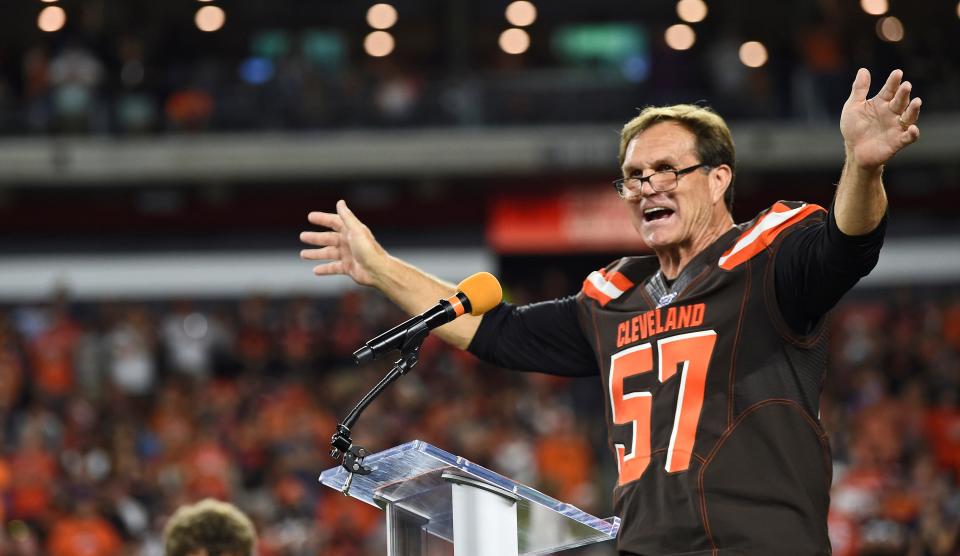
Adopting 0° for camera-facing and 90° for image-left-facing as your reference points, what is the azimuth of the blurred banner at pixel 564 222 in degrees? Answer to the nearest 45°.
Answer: approximately 0°

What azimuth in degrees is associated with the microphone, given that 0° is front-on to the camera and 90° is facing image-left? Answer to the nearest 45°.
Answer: approximately 270°

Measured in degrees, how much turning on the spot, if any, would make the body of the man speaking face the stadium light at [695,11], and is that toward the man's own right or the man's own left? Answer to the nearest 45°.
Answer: approximately 135° to the man's own right

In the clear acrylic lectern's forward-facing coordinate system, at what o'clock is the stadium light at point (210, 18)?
The stadium light is roughly at 4 o'clock from the clear acrylic lectern.

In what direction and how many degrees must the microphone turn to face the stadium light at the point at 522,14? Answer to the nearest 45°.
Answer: approximately 90° to its left

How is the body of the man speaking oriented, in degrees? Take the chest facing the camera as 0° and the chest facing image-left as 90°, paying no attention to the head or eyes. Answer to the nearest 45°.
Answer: approximately 45°

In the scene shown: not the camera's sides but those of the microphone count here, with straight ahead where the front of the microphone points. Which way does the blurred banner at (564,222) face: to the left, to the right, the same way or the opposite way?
to the right

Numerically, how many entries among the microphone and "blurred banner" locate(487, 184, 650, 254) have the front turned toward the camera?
1
